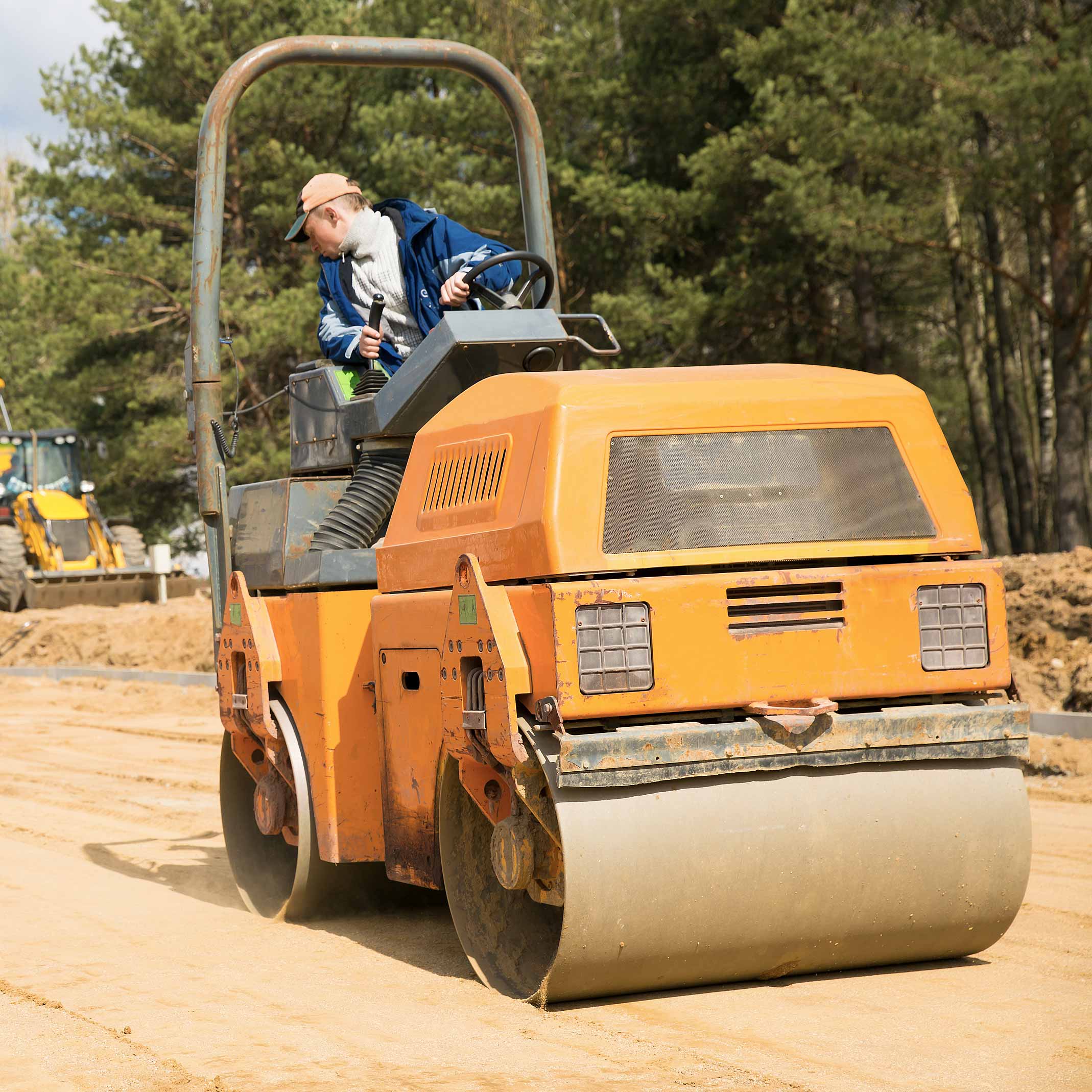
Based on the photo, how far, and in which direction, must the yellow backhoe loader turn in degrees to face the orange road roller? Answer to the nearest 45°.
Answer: approximately 45° to its right

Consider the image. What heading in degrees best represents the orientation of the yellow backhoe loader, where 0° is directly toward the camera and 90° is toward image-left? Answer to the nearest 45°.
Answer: approximately 315°

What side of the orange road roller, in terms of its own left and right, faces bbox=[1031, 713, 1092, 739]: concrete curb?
left

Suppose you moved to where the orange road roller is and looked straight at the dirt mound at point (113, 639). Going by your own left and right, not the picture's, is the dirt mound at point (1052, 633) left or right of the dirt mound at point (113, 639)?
right

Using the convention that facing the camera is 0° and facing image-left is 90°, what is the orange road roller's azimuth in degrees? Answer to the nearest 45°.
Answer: approximately 315°

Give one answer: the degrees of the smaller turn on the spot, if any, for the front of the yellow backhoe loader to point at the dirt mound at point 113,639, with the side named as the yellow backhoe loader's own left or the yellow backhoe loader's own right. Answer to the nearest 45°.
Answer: approximately 45° to the yellow backhoe loader's own right

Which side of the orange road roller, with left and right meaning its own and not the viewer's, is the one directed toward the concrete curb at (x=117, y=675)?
back
